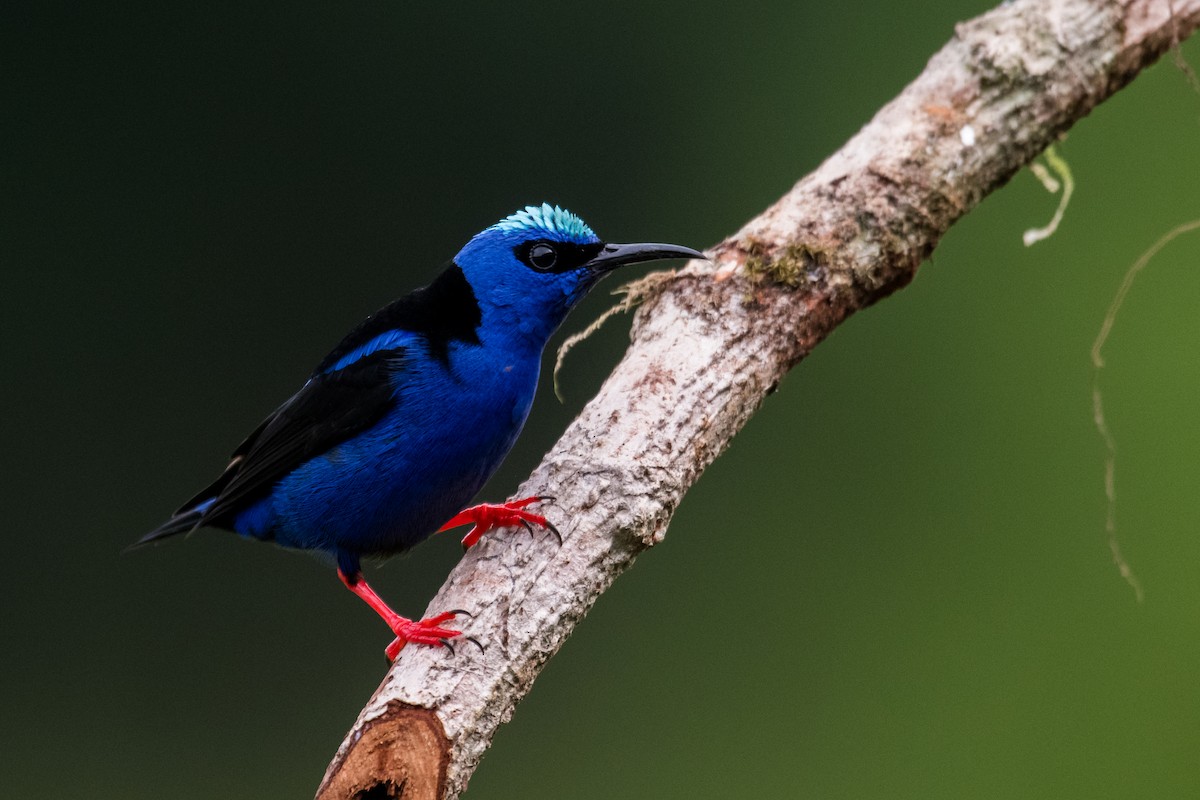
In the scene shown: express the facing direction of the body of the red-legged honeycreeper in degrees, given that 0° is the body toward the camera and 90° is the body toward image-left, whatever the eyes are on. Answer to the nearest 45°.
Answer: approximately 270°
